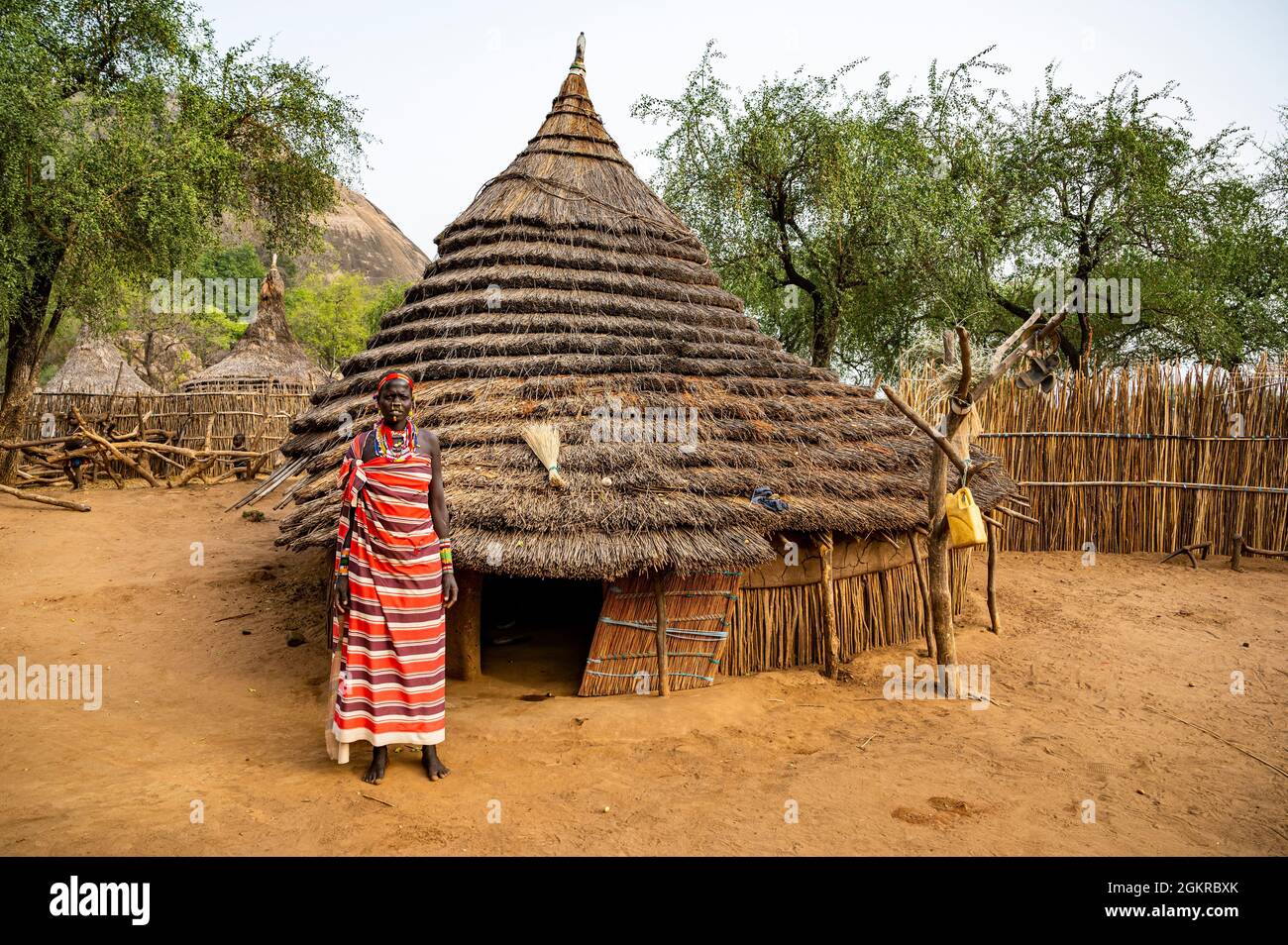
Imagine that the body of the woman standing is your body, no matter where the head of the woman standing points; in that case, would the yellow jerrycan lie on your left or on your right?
on your left

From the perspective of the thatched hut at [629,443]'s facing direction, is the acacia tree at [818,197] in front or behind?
behind

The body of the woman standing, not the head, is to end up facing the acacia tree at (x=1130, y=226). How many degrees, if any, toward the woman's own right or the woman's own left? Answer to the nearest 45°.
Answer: approximately 135° to the woman's own left

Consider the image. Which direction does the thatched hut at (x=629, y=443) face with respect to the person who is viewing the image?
facing the viewer

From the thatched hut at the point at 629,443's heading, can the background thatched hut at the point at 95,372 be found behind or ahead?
behind

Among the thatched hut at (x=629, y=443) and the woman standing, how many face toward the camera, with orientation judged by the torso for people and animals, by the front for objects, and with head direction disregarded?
2

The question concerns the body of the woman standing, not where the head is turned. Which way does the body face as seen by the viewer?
toward the camera

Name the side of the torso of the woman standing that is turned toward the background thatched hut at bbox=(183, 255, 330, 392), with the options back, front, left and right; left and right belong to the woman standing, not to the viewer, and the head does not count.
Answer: back

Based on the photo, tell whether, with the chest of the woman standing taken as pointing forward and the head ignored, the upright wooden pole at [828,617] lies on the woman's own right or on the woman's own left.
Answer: on the woman's own left
